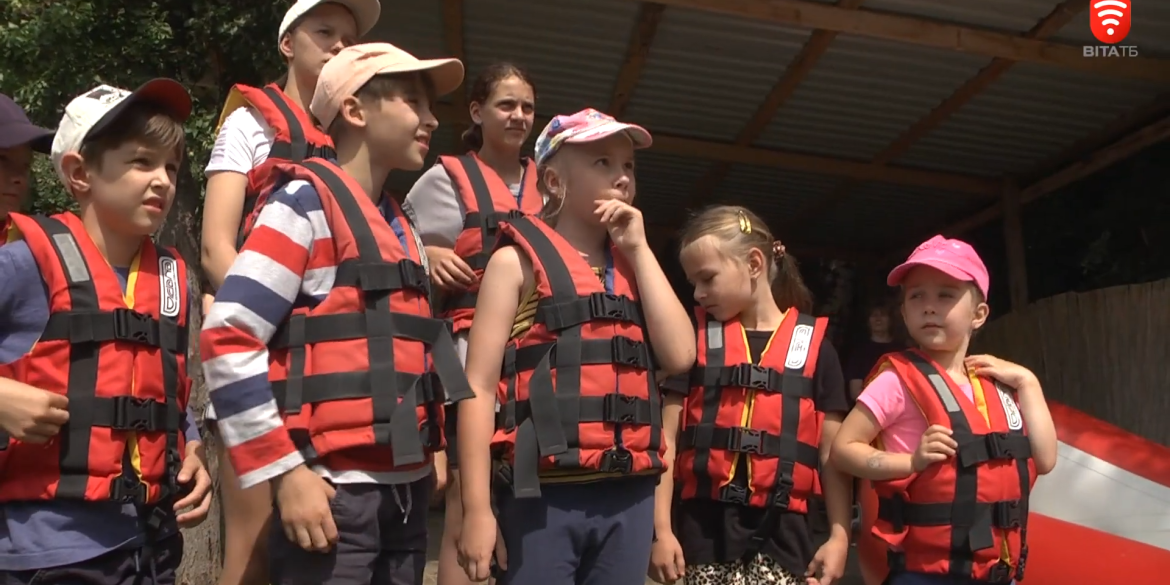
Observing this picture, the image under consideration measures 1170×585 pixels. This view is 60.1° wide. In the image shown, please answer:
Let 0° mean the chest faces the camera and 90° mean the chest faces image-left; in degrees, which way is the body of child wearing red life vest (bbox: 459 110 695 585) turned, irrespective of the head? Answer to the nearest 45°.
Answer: approximately 315°

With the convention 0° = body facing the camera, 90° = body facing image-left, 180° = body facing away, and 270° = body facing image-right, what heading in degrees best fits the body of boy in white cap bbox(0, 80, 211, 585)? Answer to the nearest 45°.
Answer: approximately 315°

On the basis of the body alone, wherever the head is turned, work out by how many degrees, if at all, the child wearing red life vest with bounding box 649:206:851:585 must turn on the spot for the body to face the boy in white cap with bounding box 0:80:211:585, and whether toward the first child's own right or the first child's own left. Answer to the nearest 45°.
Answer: approximately 45° to the first child's own right

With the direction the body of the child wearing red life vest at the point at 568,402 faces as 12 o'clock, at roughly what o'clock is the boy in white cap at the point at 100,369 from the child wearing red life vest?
The boy in white cap is roughly at 4 o'clock from the child wearing red life vest.

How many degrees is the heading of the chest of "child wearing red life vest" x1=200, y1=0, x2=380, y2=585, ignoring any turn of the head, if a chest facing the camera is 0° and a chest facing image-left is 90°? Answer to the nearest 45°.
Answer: approximately 315°

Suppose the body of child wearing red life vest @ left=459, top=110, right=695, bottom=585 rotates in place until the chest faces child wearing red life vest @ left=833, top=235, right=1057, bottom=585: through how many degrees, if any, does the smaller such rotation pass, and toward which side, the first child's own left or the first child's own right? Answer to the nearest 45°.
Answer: approximately 90° to the first child's own left

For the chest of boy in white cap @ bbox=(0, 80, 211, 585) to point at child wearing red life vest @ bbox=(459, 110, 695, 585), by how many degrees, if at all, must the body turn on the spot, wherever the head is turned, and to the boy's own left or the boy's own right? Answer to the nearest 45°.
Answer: approximately 45° to the boy's own left

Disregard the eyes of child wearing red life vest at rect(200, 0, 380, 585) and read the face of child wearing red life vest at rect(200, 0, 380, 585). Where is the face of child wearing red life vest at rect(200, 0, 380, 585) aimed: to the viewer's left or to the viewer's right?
to the viewer's right

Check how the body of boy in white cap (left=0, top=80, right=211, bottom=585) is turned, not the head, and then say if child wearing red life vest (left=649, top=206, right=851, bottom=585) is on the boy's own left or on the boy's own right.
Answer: on the boy's own left

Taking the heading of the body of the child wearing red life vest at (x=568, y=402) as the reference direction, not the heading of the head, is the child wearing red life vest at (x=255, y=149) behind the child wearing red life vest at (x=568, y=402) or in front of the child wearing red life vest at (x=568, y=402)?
behind
